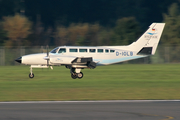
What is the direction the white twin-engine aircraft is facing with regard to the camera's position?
facing to the left of the viewer

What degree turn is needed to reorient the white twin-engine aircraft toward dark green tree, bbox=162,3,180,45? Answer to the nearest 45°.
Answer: approximately 135° to its right
